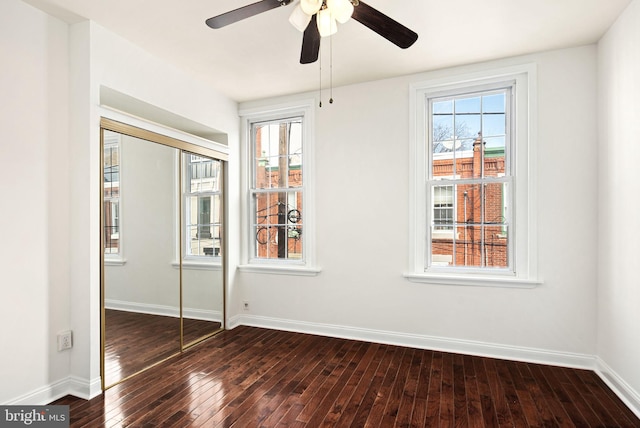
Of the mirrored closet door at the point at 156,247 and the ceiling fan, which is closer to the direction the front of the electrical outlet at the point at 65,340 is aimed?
the ceiling fan

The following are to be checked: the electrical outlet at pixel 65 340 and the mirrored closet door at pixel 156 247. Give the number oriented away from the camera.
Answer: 0

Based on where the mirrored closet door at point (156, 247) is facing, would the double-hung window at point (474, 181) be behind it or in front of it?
in front

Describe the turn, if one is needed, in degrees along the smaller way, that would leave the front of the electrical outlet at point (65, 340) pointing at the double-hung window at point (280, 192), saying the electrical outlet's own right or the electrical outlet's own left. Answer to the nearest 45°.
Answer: approximately 45° to the electrical outlet's own left

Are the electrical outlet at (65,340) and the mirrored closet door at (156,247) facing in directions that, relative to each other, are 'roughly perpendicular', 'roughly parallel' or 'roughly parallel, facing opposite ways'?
roughly parallel

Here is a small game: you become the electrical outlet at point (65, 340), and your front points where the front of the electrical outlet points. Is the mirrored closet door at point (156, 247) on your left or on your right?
on your left

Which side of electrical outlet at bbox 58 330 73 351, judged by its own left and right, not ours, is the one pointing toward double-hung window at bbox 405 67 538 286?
front

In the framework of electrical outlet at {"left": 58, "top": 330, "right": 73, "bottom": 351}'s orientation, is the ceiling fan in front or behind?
in front

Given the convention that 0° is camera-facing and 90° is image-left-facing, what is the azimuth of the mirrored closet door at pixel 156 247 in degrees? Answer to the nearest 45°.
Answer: approximately 315°

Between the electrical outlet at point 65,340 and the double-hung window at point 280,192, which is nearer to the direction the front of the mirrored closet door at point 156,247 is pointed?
the double-hung window

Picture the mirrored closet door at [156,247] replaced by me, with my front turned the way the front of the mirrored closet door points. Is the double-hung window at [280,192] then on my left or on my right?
on my left

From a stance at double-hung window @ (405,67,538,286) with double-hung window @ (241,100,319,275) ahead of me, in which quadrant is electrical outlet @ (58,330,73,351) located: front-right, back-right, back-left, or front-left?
front-left

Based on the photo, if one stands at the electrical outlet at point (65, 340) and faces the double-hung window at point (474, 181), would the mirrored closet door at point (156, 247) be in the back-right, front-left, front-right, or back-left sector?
front-left

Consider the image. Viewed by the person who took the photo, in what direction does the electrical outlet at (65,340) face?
facing the viewer and to the right of the viewer
